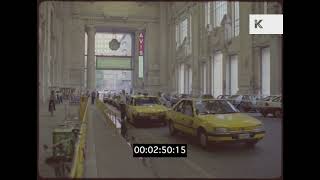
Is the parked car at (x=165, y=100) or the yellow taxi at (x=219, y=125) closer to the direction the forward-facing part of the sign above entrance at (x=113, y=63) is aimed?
the yellow taxi

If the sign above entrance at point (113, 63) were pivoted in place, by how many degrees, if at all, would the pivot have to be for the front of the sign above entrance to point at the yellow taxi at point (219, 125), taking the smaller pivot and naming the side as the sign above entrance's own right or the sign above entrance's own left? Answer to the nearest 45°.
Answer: approximately 45° to the sign above entrance's own left

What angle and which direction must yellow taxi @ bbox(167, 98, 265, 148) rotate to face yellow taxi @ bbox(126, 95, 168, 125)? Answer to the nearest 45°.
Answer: approximately 180°

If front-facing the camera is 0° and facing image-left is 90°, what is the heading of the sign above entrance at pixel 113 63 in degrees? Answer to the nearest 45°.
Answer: approximately 0°

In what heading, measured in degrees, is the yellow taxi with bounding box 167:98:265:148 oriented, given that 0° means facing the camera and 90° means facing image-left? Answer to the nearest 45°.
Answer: approximately 315°

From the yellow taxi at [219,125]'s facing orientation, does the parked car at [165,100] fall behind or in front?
behind

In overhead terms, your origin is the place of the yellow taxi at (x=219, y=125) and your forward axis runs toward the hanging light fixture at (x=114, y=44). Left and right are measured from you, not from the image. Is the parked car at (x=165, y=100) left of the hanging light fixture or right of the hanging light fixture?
right
